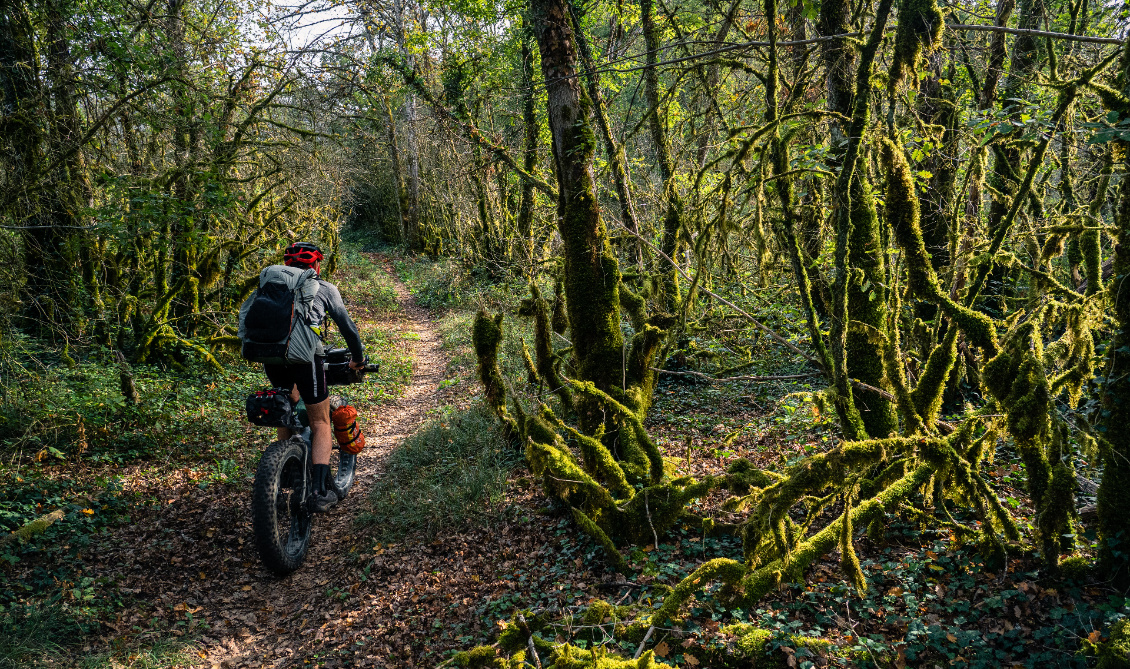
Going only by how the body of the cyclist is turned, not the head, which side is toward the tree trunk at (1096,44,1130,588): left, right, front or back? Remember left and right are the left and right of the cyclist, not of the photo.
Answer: right

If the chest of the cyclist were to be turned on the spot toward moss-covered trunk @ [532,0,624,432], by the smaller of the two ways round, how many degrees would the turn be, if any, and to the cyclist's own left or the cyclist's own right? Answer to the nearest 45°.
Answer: approximately 90° to the cyclist's own right

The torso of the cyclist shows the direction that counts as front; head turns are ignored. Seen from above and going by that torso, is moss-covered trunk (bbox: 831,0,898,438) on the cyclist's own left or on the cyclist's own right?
on the cyclist's own right

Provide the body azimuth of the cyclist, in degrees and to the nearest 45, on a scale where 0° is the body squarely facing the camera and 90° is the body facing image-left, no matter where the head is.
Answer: approximately 225°

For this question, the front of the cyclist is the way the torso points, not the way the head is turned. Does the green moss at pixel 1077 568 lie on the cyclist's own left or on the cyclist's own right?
on the cyclist's own right
